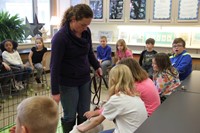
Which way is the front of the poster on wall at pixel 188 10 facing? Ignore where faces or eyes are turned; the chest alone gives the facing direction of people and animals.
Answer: toward the camera

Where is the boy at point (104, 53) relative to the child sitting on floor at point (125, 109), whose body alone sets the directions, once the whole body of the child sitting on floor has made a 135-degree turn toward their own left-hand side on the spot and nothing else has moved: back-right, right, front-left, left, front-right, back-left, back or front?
back

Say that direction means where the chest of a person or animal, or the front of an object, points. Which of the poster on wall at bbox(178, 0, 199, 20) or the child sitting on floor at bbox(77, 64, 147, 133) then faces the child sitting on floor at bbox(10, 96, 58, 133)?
the poster on wall

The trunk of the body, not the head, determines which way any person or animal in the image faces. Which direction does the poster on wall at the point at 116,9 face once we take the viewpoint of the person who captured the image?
facing the viewer

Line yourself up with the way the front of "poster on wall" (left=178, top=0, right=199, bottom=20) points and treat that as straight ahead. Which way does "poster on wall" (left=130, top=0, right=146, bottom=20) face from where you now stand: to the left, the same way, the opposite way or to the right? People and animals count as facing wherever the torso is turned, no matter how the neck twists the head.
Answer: the same way

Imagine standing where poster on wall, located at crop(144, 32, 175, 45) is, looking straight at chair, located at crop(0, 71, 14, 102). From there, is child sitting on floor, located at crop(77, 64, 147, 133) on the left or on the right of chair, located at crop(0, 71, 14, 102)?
left

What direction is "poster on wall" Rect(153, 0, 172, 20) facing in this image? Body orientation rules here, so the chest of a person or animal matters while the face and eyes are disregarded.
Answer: toward the camera

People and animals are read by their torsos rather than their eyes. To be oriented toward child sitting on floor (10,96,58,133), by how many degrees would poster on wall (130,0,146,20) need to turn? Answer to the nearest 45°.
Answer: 0° — it already faces them

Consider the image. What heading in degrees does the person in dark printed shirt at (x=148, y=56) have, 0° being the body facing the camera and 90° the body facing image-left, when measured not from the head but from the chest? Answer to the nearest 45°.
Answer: approximately 45°

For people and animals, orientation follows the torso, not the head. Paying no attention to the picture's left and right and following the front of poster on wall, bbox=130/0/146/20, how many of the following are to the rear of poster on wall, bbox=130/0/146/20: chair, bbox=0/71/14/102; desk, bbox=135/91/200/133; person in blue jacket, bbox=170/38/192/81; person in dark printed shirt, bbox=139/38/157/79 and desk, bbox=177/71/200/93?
0

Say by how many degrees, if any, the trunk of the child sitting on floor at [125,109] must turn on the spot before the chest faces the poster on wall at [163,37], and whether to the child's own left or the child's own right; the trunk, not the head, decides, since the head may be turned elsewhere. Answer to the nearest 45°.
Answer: approximately 45° to the child's own right

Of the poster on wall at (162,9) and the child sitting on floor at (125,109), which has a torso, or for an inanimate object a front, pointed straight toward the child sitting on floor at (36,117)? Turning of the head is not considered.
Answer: the poster on wall

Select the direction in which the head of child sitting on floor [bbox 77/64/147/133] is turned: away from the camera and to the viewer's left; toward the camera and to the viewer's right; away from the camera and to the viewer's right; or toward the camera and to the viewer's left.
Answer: away from the camera and to the viewer's left

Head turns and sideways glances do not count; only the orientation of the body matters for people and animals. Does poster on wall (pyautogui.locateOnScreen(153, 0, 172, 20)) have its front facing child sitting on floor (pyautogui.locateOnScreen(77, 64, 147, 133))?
yes

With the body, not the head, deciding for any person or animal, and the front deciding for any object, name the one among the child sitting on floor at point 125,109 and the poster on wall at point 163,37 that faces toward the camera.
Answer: the poster on wall

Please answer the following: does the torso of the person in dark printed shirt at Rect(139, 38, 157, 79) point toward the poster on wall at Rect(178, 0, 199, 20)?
no
